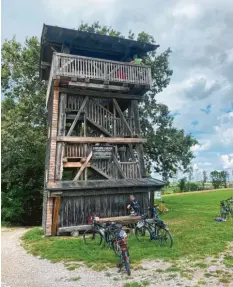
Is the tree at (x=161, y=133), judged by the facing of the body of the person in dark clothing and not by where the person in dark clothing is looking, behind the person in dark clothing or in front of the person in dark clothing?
behind

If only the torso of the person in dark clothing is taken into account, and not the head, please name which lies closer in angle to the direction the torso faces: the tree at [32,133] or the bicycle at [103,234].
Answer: the bicycle

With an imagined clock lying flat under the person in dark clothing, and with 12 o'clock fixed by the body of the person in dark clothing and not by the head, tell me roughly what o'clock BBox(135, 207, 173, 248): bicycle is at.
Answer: The bicycle is roughly at 10 o'clock from the person in dark clothing.

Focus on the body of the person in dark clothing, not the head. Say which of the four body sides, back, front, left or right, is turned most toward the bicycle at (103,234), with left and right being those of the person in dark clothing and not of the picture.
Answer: front

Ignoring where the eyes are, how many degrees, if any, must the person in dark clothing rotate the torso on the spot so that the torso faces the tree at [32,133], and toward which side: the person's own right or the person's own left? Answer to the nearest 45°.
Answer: approximately 90° to the person's own right

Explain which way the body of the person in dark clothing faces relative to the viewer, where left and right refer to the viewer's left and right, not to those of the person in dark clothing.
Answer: facing the viewer and to the left of the viewer

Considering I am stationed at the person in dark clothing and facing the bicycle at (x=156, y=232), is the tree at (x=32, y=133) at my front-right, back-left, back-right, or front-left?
back-right
